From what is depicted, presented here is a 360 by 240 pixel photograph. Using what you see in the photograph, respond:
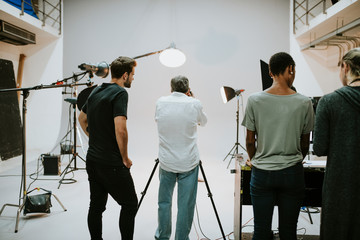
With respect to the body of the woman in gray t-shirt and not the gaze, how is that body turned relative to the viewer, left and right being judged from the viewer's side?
facing away from the viewer

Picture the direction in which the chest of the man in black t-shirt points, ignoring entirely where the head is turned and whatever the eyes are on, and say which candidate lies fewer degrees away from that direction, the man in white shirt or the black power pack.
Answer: the man in white shirt

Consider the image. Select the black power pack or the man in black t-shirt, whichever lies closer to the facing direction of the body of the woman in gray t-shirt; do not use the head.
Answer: the black power pack

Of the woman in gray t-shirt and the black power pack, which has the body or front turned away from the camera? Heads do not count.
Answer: the woman in gray t-shirt

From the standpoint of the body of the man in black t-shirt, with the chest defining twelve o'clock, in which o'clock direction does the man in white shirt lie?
The man in white shirt is roughly at 1 o'clock from the man in black t-shirt.

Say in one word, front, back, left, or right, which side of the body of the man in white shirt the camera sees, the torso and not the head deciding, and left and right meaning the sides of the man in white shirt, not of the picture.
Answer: back
